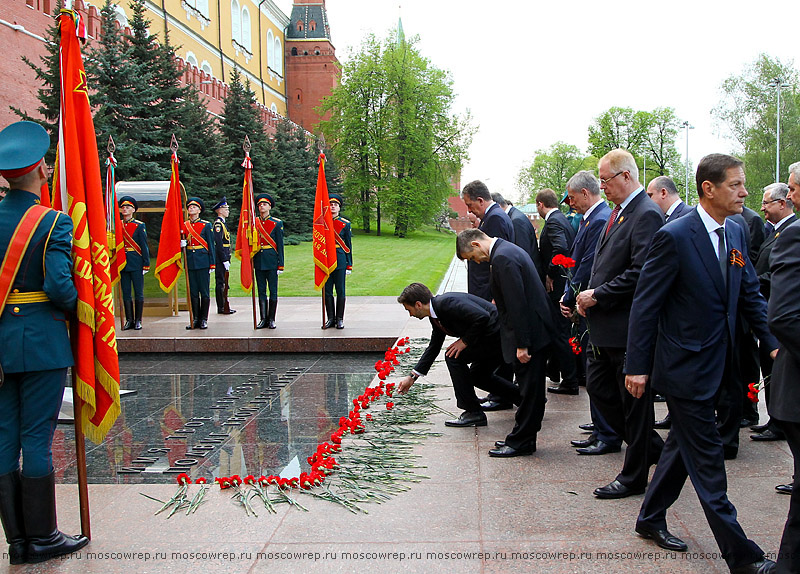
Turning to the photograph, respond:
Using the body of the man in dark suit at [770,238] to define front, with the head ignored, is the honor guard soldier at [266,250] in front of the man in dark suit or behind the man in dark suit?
in front

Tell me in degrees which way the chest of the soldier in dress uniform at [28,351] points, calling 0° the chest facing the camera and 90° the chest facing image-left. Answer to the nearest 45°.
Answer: approximately 225°

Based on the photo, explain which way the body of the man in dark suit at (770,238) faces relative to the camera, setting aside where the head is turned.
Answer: to the viewer's left

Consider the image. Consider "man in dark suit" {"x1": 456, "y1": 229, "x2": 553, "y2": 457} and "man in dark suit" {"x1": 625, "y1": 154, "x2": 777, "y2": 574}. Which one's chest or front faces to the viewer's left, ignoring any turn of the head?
"man in dark suit" {"x1": 456, "y1": 229, "x2": 553, "y2": 457}

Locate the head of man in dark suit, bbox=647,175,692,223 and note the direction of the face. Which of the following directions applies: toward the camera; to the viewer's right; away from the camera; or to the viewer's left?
to the viewer's left

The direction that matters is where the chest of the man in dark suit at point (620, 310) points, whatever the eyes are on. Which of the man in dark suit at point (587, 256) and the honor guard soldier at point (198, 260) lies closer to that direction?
the honor guard soldier

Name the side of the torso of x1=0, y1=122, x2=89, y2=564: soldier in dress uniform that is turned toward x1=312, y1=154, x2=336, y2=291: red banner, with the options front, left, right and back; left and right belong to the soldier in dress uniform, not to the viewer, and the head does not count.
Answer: front

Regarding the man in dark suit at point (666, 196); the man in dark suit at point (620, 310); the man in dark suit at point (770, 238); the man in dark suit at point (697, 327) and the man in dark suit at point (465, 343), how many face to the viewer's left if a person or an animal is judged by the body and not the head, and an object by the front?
4

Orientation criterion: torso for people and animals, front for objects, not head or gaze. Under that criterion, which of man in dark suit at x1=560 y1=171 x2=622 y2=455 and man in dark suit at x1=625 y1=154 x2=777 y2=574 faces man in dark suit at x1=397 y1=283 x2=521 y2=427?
man in dark suit at x1=560 y1=171 x2=622 y2=455

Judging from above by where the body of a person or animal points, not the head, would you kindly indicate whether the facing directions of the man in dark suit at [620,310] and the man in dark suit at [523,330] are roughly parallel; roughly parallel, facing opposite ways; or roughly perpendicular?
roughly parallel

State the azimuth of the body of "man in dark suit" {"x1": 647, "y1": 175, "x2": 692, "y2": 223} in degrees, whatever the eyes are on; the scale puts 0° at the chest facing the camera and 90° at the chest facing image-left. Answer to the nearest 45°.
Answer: approximately 90°

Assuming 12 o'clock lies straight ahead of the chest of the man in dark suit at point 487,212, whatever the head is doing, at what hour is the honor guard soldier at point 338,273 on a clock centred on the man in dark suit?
The honor guard soldier is roughly at 2 o'clock from the man in dark suit.

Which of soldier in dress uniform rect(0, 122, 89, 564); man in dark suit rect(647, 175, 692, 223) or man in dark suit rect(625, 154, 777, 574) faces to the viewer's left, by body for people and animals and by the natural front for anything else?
man in dark suit rect(647, 175, 692, 223)

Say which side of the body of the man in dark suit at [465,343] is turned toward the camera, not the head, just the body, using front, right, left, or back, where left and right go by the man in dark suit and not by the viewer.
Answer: left

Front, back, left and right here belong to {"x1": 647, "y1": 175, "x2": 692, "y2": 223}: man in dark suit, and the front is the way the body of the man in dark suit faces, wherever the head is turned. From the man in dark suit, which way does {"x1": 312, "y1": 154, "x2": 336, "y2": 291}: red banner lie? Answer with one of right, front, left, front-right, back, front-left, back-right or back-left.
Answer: front-right

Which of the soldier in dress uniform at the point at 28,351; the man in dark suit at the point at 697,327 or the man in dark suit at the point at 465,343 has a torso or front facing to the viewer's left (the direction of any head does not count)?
the man in dark suit at the point at 465,343
